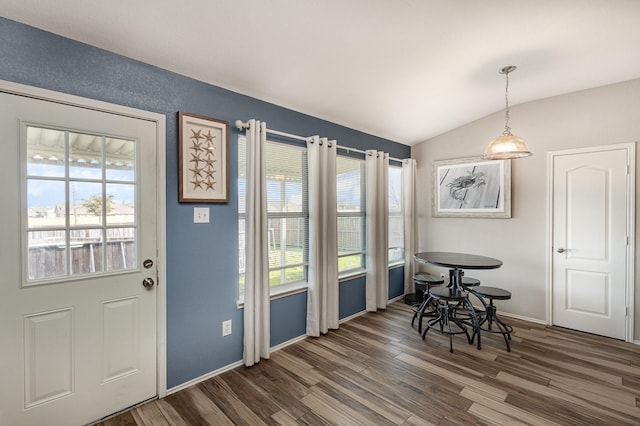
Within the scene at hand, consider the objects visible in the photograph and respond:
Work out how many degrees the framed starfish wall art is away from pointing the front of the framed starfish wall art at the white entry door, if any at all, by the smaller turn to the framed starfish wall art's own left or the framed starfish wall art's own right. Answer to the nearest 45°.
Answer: approximately 135° to the framed starfish wall art's own right

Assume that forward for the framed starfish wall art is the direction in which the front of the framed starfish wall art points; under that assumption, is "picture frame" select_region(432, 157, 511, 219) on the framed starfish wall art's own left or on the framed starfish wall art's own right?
on the framed starfish wall art's own left

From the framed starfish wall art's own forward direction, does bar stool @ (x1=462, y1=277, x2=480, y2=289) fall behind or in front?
in front

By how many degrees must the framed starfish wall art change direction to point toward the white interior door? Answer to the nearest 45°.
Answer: approximately 45° to its left

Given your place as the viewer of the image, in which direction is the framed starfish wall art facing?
facing the viewer and to the right of the viewer

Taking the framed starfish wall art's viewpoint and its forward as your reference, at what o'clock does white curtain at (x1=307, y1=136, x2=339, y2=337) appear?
The white curtain is roughly at 10 o'clock from the framed starfish wall art.

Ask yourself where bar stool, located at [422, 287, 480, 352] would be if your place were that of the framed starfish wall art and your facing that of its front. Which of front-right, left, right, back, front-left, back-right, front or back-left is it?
front-left

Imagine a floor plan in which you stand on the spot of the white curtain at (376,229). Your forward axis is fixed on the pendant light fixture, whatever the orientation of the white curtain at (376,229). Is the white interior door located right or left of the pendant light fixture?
left
